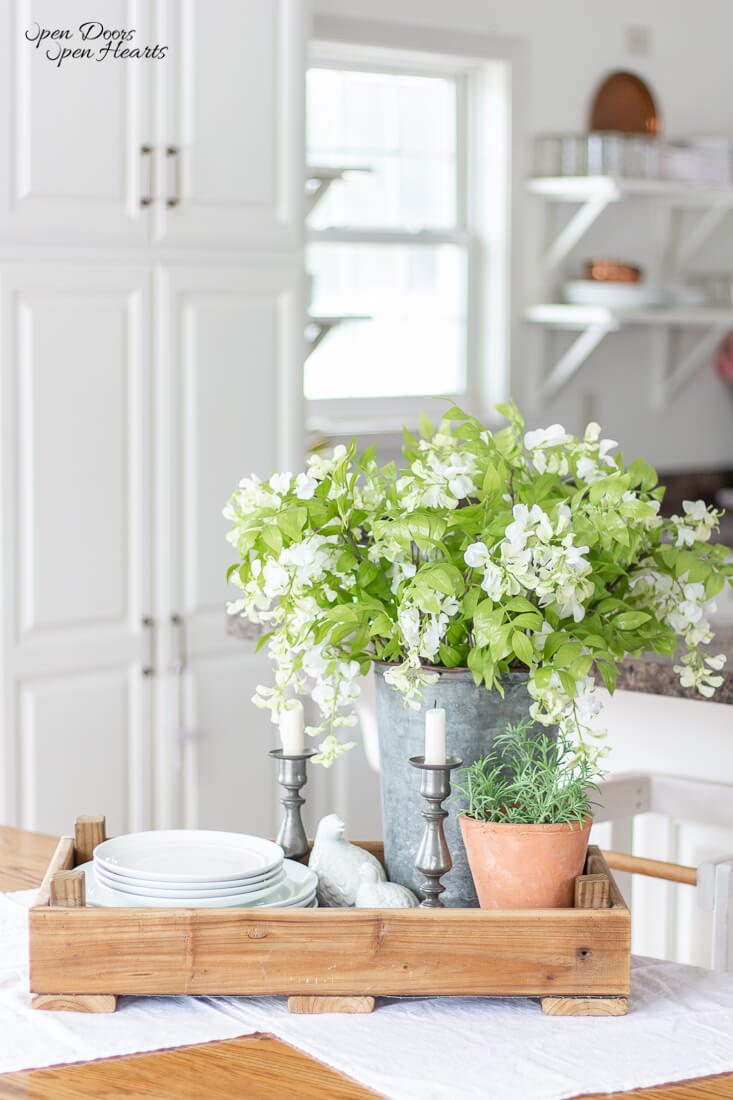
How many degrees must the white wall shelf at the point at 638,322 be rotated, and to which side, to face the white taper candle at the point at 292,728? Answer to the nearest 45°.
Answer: approximately 45° to its right

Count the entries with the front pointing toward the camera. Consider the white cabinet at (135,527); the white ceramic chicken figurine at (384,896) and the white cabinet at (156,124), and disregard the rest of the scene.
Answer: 2

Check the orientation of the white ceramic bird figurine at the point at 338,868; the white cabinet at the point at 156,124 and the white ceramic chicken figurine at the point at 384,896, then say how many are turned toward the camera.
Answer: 1

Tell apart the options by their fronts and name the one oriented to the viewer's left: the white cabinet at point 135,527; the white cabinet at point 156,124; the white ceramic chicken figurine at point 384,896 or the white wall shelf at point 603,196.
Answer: the white ceramic chicken figurine

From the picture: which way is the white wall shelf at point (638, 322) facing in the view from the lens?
facing the viewer and to the right of the viewer

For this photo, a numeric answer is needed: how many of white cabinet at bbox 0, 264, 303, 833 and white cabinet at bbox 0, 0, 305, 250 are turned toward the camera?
2

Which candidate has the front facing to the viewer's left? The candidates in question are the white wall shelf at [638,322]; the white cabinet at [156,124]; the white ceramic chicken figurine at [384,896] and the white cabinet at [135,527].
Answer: the white ceramic chicken figurine

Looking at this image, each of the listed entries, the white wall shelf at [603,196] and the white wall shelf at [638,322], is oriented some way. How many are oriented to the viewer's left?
0

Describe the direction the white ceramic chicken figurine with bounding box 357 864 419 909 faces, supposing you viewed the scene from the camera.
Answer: facing to the left of the viewer

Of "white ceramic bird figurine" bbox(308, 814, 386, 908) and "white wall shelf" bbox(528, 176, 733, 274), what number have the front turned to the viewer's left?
1

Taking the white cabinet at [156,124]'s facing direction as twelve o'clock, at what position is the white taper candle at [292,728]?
The white taper candle is roughly at 12 o'clock from the white cabinet.

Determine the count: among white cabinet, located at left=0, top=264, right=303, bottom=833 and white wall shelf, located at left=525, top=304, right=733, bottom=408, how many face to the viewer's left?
0

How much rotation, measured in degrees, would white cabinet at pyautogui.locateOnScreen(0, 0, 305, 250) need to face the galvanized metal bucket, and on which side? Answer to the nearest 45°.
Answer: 0° — it already faces it

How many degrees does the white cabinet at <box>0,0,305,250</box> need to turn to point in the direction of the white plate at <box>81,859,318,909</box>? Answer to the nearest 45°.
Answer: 0° — it already faces it

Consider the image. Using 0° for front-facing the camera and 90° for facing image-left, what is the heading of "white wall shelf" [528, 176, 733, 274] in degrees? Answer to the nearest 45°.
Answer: approximately 315°

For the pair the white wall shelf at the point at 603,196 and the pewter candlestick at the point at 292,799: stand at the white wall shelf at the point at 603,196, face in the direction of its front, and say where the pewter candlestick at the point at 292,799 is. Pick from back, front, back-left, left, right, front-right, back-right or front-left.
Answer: front-right

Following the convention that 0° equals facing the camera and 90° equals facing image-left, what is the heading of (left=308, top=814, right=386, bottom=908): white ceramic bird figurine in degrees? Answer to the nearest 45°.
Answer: approximately 90°

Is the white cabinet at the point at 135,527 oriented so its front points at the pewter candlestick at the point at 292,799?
yes

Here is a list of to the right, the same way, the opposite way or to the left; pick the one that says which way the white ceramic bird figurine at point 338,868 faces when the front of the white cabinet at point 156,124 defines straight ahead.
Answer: to the right
